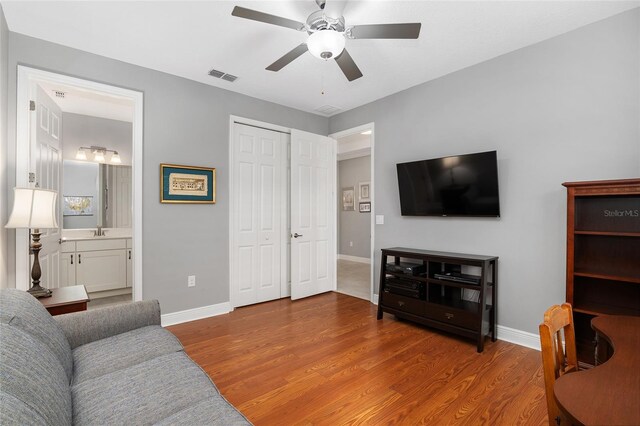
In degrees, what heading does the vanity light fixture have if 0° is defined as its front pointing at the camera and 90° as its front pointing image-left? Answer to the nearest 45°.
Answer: approximately 0°

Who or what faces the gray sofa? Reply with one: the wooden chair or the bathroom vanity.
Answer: the bathroom vanity

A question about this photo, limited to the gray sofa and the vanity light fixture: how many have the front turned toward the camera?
1

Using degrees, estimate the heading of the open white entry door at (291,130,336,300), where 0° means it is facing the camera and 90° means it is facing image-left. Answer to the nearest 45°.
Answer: approximately 315°

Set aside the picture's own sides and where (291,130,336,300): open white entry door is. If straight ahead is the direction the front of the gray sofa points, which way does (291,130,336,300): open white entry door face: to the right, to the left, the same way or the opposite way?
to the right

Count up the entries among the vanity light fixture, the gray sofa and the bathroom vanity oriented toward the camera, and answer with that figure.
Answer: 2

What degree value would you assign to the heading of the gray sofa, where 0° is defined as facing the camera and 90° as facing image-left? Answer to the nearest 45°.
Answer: approximately 270°

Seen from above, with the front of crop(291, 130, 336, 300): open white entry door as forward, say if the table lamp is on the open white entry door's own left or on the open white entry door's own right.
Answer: on the open white entry door's own right

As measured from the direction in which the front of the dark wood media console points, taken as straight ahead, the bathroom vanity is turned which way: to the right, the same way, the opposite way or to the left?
to the left

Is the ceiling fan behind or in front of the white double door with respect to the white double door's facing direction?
in front

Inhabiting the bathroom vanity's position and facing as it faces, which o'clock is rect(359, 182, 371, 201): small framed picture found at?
The small framed picture is roughly at 9 o'clock from the bathroom vanity.
